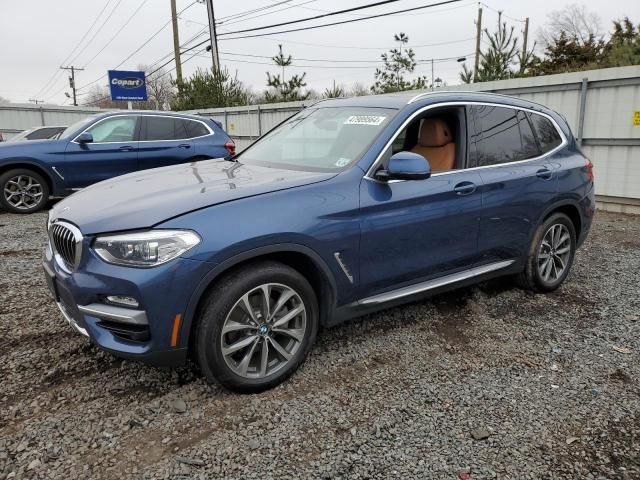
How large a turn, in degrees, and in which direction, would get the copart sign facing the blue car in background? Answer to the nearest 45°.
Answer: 0° — it already faces it

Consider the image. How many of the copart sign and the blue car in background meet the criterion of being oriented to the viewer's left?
1

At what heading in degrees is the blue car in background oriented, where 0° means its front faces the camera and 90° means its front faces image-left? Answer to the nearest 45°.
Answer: approximately 90°

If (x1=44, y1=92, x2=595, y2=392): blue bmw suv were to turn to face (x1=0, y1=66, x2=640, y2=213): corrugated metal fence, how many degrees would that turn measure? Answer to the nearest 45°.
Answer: approximately 180°

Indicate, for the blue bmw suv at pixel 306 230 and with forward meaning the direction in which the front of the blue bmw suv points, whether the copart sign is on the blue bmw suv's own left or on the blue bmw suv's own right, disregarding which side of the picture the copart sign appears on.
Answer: on the blue bmw suv's own right

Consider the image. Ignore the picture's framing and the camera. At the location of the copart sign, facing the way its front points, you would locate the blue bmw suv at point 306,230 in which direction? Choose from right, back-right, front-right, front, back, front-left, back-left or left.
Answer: front

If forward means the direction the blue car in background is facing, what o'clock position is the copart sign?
The copart sign is roughly at 3 o'clock from the blue car in background.

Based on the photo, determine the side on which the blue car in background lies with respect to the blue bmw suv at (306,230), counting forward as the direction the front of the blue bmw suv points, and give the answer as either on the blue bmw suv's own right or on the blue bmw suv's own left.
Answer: on the blue bmw suv's own right

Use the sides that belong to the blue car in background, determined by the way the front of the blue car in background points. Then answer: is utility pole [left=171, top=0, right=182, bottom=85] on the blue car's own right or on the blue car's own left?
on the blue car's own right

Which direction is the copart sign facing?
toward the camera
